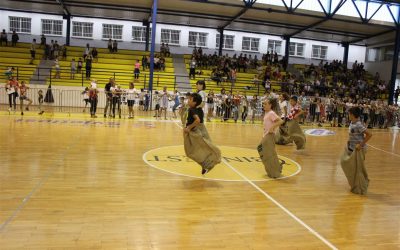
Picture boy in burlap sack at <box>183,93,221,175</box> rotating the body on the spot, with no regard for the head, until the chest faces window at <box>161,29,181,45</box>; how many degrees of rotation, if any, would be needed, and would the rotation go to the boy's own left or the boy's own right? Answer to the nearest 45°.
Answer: approximately 90° to the boy's own right

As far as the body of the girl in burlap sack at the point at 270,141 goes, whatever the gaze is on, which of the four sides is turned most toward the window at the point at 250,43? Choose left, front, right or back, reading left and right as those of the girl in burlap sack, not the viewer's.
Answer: right

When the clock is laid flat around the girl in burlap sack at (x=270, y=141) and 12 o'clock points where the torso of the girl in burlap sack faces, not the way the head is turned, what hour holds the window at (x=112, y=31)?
The window is roughly at 2 o'clock from the girl in burlap sack.

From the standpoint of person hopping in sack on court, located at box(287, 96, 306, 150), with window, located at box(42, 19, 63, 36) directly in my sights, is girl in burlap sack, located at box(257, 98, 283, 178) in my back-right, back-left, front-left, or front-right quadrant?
back-left

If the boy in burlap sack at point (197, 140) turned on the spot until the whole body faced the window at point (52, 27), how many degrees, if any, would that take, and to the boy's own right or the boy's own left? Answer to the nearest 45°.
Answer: approximately 45° to the boy's own right

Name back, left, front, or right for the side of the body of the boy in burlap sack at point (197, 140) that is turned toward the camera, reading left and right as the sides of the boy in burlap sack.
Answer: left

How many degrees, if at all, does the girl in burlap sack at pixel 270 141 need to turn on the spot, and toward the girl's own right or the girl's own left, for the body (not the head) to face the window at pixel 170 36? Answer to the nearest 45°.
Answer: approximately 90° to the girl's own right

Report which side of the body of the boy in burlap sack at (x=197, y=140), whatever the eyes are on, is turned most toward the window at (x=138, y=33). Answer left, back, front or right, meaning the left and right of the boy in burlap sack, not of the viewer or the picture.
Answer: right

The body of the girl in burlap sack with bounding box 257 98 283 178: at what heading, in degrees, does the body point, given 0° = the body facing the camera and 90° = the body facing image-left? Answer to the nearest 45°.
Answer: approximately 90°
